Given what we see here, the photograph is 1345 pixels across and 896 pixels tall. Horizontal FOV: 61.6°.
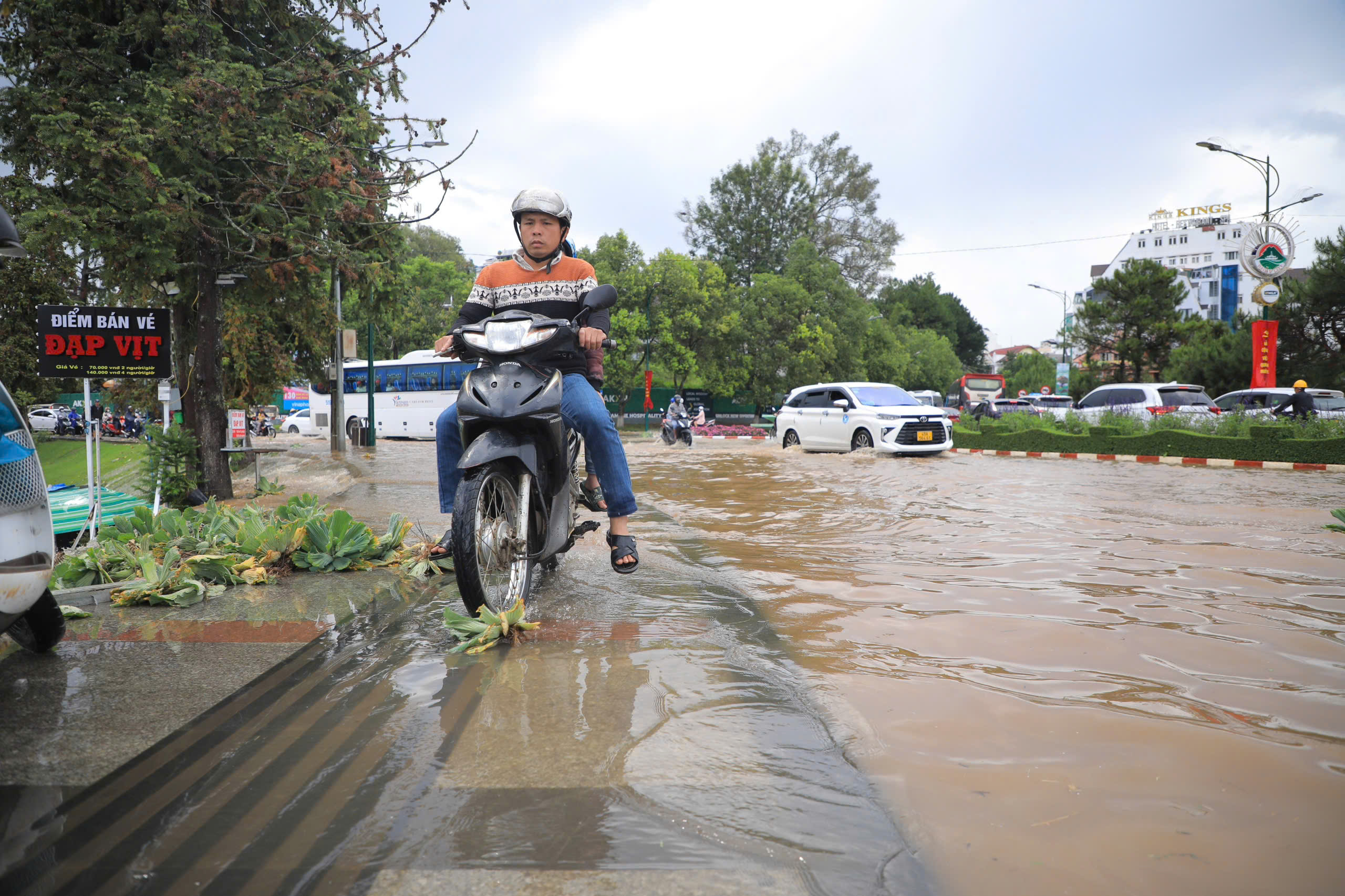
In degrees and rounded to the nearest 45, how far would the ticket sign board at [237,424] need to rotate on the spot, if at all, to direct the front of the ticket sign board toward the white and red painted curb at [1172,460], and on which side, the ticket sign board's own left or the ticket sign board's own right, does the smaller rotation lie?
approximately 90° to the ticket sign board's own left

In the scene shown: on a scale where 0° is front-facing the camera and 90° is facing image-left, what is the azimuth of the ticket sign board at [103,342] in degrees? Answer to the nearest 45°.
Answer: approximately 0°

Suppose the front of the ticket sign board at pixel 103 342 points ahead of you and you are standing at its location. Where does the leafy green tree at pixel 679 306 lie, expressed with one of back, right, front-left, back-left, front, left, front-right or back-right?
back-left

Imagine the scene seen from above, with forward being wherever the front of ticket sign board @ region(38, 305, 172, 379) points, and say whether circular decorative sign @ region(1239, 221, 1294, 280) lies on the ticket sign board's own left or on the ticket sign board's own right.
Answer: on the ticket sign board's own left

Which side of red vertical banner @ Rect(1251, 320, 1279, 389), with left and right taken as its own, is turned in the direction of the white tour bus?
right

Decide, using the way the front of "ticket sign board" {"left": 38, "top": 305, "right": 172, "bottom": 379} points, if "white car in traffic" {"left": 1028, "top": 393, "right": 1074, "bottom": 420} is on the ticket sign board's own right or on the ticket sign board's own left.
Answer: on the ticket sign board's own left
